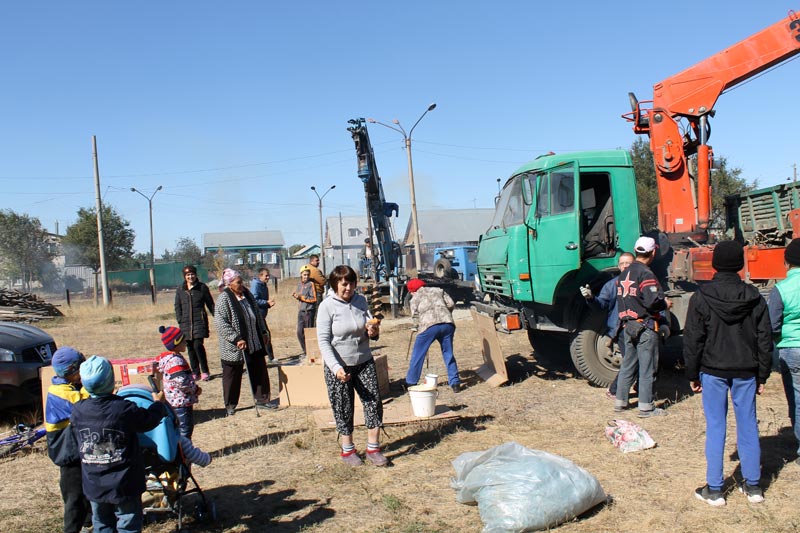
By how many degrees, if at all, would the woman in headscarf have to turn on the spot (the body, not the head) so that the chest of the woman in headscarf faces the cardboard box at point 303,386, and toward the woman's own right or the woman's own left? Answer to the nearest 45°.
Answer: approximately 45° to the woman's own left

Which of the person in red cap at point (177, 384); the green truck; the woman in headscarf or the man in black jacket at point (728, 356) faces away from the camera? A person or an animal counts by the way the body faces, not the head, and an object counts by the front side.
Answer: the man in black jacket

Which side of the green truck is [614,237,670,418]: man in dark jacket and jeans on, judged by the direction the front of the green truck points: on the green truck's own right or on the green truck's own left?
on the green truck's own left

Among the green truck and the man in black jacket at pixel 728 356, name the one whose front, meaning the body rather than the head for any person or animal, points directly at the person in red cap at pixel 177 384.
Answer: the green truck

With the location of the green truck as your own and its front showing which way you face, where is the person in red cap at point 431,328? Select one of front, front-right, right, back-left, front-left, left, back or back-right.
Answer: front-right

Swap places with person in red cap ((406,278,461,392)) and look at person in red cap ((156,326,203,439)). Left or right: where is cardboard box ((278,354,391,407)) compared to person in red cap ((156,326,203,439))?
right

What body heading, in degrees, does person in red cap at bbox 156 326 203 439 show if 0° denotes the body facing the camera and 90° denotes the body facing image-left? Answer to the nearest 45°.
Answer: approximately 270°

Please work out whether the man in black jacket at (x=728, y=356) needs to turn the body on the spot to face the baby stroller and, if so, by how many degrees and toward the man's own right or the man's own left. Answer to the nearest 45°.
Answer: approximately 135° to the man's own left

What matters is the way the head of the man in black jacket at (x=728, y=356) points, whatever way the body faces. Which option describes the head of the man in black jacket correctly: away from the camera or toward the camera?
away from the camera

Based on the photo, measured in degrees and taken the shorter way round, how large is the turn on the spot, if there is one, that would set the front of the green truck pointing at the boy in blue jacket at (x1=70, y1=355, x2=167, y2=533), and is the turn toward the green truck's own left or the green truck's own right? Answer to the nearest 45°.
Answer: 0° — it already faces them

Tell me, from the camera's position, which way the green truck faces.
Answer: facing the viewer and to the left of the viewer

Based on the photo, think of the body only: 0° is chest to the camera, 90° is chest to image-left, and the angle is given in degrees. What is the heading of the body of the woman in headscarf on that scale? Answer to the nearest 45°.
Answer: approximately 315°

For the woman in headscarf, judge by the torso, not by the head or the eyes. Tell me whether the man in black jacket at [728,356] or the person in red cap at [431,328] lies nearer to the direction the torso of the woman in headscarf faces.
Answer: the man in black jacket

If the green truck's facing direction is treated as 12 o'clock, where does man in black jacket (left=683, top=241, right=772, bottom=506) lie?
The man in black jacket is roughly at 10 o'clock from the green truck.

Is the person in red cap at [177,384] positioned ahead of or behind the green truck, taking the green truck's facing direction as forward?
ahead

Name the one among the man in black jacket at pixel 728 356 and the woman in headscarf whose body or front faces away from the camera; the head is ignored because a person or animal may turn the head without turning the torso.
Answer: the man in black jacket

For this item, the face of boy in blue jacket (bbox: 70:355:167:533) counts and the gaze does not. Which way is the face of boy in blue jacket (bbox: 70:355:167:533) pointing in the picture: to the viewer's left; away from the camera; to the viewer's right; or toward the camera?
away from the camera

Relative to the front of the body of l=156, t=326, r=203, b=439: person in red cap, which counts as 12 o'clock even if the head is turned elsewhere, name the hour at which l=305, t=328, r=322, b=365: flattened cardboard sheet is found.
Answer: The flattened cardboard sheet is roughly at 10 o'clock from the person in red cap.

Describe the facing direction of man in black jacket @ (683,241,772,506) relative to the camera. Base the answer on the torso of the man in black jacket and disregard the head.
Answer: away from the camera
